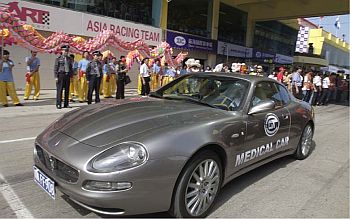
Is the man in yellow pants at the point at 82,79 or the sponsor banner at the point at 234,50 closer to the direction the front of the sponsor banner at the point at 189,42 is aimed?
the man in yellow pants

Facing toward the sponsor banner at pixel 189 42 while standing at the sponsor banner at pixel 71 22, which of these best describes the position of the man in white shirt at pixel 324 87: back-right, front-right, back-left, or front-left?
front-right

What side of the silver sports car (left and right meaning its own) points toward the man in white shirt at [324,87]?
back

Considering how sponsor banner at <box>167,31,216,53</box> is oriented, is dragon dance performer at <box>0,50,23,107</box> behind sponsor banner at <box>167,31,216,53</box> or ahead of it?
ahead

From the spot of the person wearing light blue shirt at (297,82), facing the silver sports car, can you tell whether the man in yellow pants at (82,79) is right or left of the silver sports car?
right

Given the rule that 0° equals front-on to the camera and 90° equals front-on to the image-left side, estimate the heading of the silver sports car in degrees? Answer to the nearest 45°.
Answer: approximately 45°

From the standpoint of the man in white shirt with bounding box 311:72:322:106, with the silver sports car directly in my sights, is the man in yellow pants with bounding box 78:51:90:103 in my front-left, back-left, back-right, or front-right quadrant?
front-right

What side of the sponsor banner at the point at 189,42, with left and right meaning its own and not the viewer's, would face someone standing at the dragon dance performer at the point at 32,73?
right

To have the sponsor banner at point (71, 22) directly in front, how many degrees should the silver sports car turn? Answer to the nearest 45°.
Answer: approximately 135° to its right

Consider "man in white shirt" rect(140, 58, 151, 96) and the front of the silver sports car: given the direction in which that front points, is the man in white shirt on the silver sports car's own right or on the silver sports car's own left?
on the silver sports car's own right

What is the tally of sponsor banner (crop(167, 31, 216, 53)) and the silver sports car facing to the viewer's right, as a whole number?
0

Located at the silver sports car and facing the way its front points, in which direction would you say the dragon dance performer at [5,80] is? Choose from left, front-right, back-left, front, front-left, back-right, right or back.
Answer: right

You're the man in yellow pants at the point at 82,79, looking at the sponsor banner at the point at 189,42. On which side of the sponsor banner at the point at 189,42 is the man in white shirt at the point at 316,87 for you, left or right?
right

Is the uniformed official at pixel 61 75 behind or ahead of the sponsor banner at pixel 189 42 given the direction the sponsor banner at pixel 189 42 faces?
ahead

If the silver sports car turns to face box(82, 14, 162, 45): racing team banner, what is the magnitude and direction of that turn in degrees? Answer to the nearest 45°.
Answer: approximately 135° to its right

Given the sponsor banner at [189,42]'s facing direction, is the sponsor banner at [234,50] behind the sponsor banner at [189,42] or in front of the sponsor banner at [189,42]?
behind

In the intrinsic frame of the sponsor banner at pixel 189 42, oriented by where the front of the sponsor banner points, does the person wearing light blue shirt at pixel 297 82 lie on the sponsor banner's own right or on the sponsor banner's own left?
on the sponsor banner's own left

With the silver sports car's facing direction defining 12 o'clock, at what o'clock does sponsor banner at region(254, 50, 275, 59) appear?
The sponsor banner is roughly at 5 o'clock from the silver sports car.
